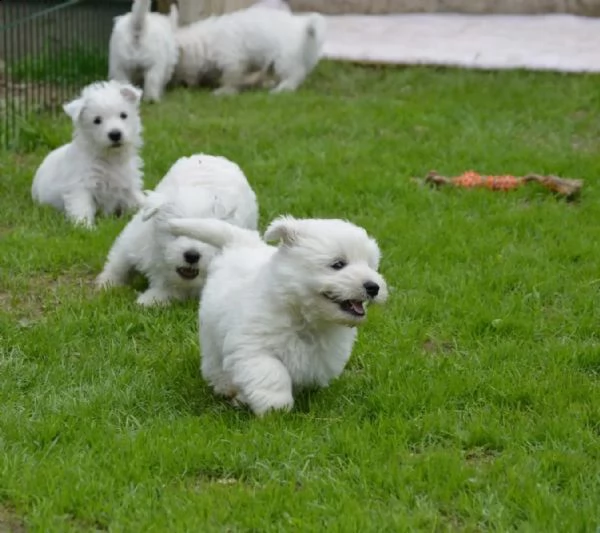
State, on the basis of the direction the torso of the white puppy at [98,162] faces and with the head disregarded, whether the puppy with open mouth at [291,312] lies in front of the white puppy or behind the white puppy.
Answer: in front

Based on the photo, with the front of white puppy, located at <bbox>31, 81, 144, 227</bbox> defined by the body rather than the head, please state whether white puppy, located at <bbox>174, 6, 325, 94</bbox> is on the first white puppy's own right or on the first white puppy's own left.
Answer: on the first white puppy's own left

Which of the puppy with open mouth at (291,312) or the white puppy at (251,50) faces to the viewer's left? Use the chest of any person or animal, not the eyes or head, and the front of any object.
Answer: the white puppy

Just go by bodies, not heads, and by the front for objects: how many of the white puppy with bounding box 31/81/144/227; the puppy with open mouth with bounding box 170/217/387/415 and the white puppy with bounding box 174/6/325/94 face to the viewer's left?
1

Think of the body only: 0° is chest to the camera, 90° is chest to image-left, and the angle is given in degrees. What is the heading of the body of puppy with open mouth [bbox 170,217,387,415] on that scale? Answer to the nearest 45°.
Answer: approximately 315°

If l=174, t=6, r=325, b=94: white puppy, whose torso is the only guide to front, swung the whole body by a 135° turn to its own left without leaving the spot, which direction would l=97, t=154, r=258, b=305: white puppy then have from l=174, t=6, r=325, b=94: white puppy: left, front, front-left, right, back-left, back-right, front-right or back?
front-right

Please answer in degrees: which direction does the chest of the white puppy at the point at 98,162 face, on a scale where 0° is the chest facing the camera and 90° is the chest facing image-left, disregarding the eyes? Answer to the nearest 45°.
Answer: approximately 315°

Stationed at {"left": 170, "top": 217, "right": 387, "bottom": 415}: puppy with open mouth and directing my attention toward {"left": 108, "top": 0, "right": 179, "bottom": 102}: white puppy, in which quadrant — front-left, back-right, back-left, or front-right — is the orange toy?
front-right

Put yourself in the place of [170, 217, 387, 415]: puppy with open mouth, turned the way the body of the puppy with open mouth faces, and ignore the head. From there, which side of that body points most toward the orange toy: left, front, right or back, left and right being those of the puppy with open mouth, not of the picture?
left

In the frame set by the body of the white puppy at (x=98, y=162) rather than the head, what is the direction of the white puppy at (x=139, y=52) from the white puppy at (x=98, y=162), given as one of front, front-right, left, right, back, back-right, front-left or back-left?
back-left

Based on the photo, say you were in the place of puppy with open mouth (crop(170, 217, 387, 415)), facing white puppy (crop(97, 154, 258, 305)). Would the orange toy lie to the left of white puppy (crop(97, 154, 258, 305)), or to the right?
right
